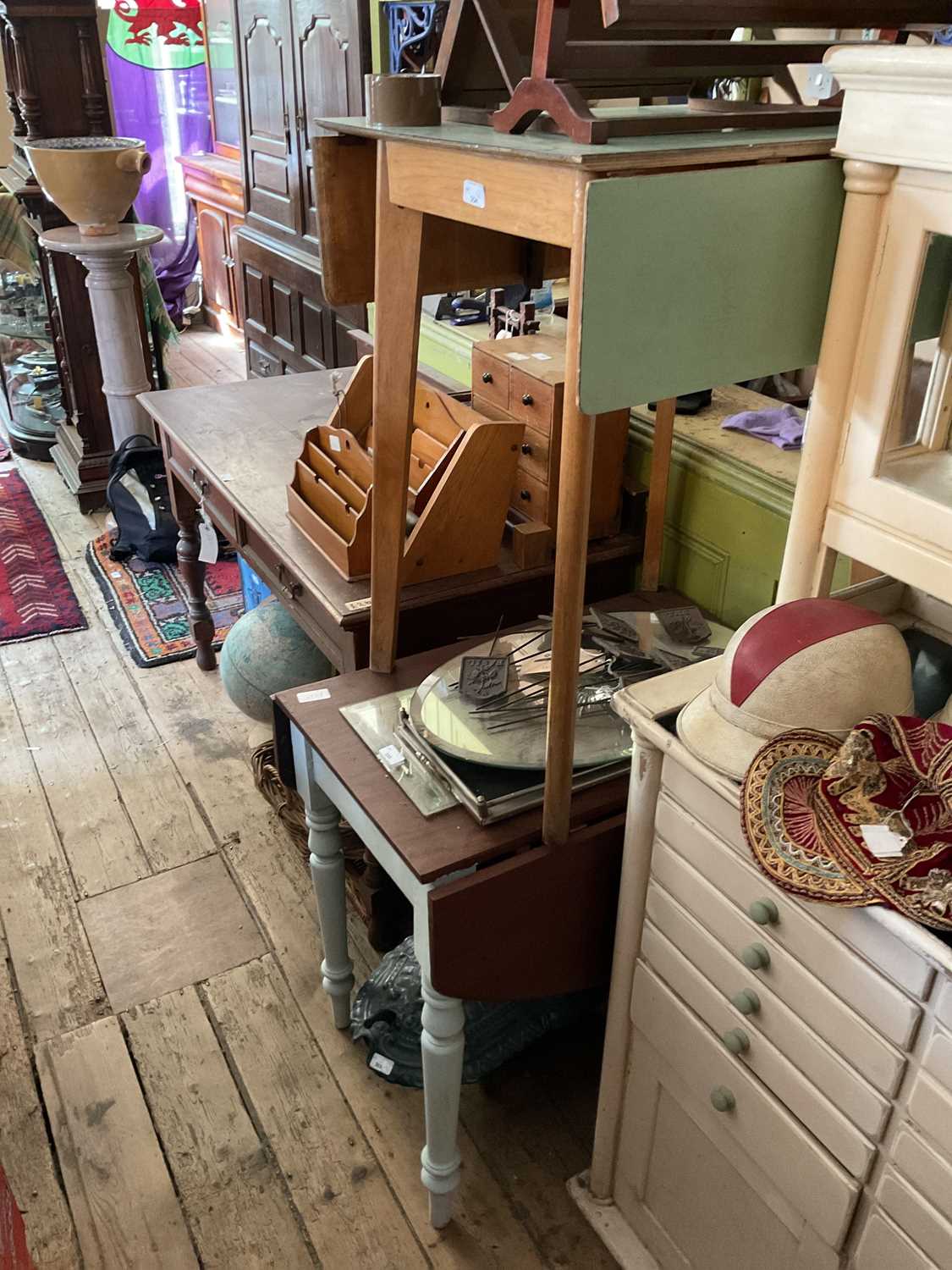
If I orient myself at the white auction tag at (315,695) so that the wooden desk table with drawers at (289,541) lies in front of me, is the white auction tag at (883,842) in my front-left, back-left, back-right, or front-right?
back-right

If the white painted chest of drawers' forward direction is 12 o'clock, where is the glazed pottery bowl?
The glazed pottery bowl is roughly at 3 o'clock from the white painted chest of drawers.

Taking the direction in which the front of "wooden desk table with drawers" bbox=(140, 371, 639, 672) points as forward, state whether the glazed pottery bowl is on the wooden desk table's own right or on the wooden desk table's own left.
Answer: on the wooden desk table's own right

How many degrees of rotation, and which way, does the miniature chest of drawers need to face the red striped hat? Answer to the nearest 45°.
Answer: approximately 45° to its left

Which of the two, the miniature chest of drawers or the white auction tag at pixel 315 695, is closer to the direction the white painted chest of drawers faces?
the white auction tag

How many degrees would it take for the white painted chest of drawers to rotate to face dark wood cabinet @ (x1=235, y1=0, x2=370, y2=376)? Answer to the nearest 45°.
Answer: approximately 90° to its right

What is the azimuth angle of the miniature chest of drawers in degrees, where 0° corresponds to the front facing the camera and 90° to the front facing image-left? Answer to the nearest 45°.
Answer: approximately 45°
